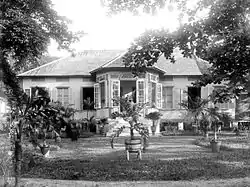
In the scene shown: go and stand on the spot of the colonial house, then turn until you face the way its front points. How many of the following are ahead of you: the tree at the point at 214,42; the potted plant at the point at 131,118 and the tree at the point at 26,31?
3

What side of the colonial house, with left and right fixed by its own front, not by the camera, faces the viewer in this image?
front

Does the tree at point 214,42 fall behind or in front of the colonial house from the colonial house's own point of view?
in front

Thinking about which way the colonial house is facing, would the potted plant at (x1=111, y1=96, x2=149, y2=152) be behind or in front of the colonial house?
in front

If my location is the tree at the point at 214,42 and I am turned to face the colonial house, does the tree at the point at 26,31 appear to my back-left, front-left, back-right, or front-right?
front-left

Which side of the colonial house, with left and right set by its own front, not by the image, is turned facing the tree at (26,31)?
front
